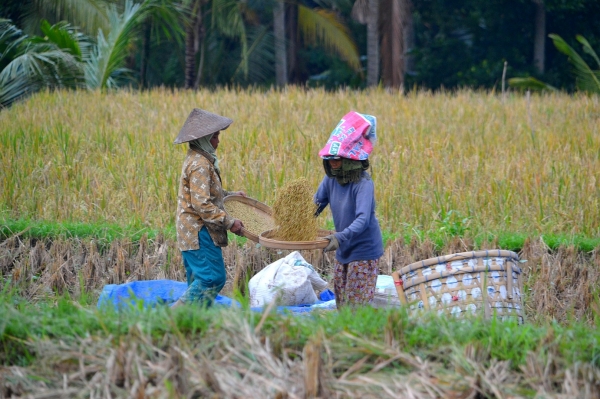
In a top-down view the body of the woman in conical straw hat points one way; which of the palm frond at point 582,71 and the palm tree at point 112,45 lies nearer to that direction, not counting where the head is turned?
the palm frond

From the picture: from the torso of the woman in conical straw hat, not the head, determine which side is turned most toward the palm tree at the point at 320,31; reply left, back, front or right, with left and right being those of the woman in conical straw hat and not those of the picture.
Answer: left

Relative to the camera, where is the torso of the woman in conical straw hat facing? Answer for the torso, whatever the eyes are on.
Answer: to the viewer's right

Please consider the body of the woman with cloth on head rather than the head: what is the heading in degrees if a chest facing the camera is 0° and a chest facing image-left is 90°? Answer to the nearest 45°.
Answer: approximately 45°

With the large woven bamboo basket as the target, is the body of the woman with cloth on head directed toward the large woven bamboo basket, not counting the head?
no

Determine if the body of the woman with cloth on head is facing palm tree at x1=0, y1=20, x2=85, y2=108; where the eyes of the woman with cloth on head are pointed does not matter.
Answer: no

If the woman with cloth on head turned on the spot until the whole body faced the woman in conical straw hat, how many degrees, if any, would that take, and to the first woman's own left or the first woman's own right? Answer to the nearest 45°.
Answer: approximately 45° to the first woman's own right

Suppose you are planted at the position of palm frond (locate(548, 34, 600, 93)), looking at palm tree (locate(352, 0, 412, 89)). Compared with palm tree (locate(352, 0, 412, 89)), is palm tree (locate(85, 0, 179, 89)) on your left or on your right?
left

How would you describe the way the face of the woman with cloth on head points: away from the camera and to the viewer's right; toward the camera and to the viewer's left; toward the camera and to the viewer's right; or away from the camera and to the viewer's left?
toward the camera and to the viewer's left

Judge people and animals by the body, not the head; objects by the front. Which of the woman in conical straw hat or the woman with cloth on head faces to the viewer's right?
the woman in conical straw hat

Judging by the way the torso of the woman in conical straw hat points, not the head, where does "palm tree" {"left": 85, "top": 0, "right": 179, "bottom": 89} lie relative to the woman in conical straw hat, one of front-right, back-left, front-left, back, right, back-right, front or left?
left

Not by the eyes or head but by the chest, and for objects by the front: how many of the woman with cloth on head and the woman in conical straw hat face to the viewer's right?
1

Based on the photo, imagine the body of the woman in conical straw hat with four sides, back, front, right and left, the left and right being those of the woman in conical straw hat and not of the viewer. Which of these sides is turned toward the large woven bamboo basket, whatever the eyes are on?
front
